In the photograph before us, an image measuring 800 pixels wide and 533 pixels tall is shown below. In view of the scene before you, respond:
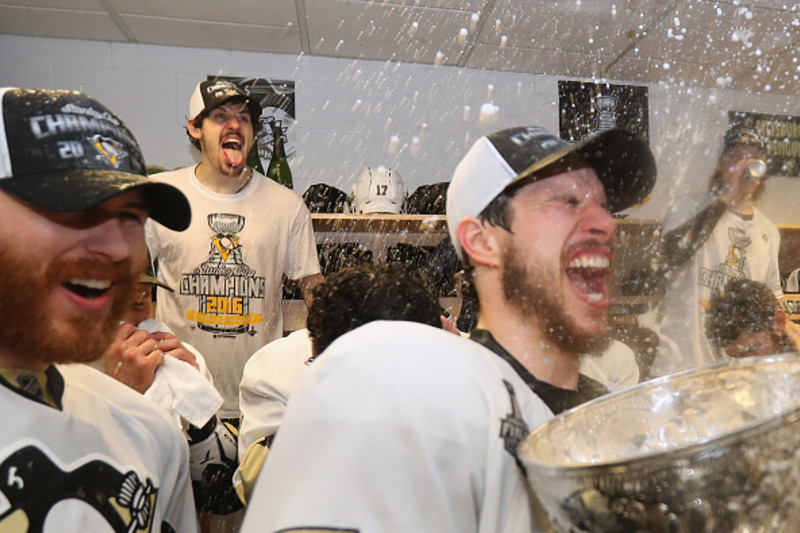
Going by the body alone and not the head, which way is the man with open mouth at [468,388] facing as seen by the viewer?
to the viewer's right

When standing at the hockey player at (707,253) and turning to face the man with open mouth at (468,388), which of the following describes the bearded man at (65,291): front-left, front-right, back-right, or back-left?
front-right

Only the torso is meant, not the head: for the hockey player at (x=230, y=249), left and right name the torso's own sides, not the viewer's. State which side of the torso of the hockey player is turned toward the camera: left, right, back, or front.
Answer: front

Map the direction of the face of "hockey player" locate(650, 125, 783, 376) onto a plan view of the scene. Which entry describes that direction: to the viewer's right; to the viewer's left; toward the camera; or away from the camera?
toward the camera

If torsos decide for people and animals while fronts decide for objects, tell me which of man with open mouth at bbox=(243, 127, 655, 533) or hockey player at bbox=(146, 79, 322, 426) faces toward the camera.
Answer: the hockey player

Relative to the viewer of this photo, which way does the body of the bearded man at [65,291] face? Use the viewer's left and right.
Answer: facing the viewer and to the right of the viewer
